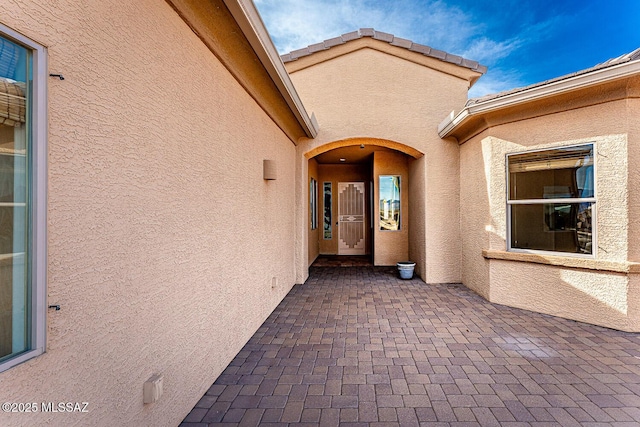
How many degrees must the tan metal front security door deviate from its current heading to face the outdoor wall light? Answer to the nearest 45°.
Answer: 0° — it already faces it

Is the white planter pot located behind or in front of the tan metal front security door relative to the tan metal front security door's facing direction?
in front

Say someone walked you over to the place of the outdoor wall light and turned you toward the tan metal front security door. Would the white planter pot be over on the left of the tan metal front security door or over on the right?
right

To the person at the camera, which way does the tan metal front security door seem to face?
facing the viewer
